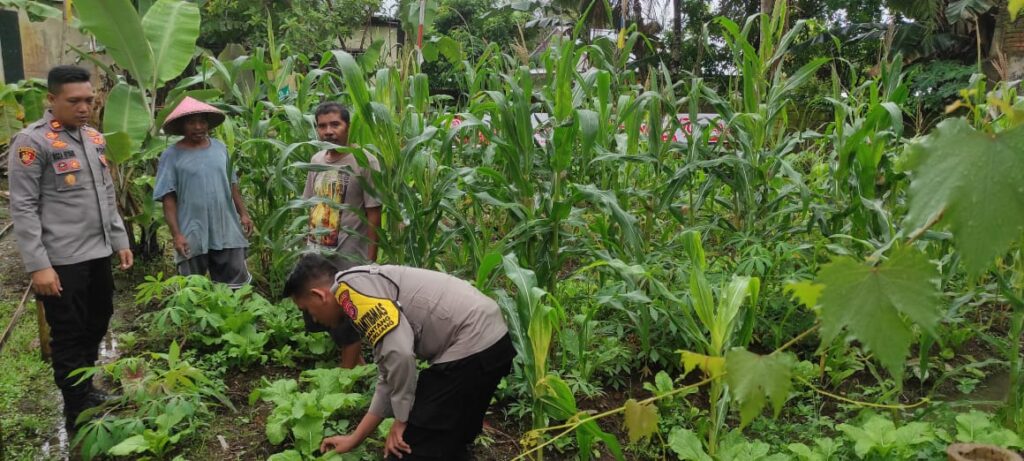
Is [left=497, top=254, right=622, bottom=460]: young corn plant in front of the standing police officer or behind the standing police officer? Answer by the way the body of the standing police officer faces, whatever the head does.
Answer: in front

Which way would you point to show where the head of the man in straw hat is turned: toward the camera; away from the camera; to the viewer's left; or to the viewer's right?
toward the camera

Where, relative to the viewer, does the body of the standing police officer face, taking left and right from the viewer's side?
facing the viewer and to the right of the viewer

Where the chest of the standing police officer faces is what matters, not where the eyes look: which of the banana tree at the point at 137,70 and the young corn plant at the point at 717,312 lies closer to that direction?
the young corn plant

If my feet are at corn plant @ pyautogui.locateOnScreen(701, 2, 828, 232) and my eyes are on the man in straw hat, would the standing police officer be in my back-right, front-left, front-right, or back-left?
front-left

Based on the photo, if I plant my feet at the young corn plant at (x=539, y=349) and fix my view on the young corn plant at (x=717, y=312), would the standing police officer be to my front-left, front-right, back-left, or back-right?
back-left

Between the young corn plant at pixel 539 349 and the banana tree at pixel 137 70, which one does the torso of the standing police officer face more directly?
the young corn plant

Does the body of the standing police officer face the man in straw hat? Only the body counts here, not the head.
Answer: no

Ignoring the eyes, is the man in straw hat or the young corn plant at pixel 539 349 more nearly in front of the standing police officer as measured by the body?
the young corn plant

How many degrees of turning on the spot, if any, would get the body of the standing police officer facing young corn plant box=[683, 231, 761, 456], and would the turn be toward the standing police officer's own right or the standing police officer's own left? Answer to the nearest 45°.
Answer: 0° — they already face it

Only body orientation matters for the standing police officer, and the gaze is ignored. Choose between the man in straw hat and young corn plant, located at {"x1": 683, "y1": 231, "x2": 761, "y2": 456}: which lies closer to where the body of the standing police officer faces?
the young corn plant

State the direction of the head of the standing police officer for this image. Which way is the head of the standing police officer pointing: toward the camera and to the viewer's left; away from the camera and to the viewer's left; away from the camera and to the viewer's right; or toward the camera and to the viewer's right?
toward the camera and to the viewer's right

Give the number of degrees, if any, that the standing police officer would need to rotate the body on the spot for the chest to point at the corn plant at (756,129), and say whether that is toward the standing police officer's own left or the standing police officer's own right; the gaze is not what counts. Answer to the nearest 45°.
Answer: approximately 45° to the standing police officer's own left
